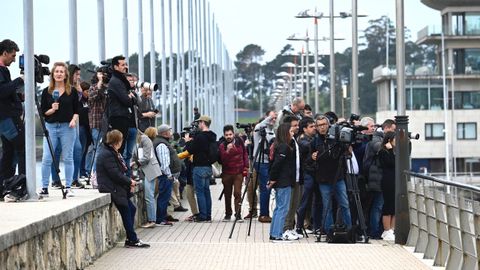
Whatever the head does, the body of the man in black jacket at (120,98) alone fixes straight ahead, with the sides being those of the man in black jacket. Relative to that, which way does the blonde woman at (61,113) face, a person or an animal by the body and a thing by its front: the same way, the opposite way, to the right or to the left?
to the right

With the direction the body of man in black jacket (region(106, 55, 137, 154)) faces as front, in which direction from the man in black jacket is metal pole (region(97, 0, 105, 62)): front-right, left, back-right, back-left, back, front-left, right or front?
left

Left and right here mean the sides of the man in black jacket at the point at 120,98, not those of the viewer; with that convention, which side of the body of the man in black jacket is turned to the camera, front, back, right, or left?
right

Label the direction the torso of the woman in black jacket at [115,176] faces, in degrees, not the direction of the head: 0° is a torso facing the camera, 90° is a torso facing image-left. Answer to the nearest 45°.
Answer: approximately 270°

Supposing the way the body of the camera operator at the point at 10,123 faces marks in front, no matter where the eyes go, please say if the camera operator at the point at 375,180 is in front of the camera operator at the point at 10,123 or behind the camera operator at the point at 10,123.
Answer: in front

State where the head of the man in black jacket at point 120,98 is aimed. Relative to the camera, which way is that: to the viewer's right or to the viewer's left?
to the viewer's right
